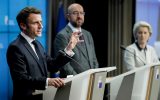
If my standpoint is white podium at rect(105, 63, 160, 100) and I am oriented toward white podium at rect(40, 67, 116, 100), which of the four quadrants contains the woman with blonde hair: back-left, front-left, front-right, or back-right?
back-right

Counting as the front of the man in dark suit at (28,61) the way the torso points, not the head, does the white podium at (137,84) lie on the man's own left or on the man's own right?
on the man's own left

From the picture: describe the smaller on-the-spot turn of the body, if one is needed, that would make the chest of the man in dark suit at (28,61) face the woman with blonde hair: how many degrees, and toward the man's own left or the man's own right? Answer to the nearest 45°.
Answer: approximately 90° to the man's own left

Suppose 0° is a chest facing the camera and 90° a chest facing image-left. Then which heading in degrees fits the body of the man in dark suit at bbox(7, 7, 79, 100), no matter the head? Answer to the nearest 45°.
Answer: approximately 315°

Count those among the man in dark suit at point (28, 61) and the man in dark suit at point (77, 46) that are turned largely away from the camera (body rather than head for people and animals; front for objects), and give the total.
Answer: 0

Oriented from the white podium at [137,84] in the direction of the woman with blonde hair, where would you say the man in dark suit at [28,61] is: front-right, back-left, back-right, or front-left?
back-left

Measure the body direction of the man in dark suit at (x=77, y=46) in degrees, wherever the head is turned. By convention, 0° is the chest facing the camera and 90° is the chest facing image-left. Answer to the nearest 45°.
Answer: approximately 315°

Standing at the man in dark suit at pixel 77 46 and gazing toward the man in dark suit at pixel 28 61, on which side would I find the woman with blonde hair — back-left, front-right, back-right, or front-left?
back-left

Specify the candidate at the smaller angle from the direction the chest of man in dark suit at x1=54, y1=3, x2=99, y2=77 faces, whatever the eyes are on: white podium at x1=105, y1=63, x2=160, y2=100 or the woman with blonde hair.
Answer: the white podium

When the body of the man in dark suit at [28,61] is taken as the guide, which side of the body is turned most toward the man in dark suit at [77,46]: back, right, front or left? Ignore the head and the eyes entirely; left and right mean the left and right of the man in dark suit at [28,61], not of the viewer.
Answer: left
